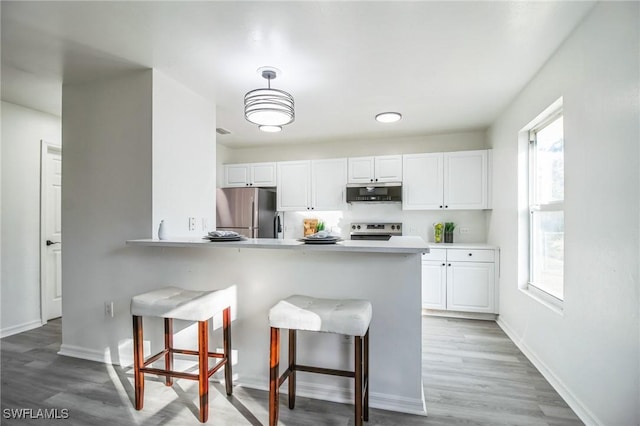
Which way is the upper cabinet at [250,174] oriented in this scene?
toward the camera

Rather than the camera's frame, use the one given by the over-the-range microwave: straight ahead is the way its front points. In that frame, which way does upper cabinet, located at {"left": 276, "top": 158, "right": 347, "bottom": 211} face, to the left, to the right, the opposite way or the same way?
the same way

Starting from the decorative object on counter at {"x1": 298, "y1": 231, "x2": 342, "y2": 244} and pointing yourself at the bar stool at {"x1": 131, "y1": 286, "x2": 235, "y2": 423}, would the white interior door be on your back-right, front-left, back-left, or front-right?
front-right

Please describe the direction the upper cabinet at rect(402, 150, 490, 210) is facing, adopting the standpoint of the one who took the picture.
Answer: facing the viewer

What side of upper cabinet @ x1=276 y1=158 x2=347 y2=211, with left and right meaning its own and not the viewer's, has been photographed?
front

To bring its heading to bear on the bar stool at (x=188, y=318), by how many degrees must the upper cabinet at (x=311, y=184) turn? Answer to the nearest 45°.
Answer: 0° — it already faces it

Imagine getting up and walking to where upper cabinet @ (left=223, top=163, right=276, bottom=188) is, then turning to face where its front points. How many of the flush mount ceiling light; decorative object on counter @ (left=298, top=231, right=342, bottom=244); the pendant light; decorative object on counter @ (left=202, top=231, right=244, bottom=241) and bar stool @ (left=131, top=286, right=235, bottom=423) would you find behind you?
0

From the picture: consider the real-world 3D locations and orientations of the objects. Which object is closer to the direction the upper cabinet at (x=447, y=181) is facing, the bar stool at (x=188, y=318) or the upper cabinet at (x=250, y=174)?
the bar stool

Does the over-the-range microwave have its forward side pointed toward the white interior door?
no

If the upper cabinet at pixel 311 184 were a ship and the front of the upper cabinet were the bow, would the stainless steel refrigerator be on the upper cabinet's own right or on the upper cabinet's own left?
on the upper cabinet's own right

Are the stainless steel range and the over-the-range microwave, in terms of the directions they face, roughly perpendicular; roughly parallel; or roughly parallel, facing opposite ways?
roughly parallel

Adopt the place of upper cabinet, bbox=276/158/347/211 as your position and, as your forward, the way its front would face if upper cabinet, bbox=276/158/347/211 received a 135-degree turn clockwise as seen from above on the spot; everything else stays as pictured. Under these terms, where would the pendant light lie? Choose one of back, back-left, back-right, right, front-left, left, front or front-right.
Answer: back-left

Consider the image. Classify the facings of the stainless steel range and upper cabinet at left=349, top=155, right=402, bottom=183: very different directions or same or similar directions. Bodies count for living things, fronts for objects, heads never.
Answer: same or similar directions
